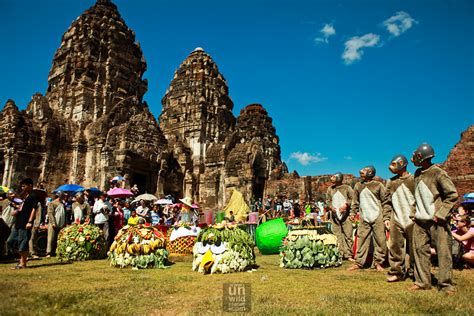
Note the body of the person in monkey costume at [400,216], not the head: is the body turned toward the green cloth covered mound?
no

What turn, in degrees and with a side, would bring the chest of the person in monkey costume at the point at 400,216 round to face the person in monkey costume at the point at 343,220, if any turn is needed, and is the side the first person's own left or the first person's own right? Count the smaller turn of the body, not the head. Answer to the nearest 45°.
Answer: approximately 90° to the first person's own right

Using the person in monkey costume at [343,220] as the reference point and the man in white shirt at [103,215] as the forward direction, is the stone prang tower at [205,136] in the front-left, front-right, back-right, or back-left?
front-right

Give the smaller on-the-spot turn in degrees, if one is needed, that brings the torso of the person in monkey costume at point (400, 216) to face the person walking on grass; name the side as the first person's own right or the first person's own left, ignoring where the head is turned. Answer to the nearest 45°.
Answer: approximately 45° to the first person's own right

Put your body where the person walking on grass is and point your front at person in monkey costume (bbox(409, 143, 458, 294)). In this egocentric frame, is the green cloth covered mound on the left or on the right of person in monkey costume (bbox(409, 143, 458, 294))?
left

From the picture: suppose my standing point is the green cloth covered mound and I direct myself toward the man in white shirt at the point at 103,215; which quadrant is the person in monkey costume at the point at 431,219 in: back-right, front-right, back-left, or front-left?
back-left

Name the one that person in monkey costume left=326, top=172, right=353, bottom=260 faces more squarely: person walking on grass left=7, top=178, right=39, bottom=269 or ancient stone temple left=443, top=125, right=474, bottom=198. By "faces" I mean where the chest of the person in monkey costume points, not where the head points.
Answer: the person walking on grass

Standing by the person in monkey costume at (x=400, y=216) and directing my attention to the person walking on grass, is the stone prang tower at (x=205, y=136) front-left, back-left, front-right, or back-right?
front-right

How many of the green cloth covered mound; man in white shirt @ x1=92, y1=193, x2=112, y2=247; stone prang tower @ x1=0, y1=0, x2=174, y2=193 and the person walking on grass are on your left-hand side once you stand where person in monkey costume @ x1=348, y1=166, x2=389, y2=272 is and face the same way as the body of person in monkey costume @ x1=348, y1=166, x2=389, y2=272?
0

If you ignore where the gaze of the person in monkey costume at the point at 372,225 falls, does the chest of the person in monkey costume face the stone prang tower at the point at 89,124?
no

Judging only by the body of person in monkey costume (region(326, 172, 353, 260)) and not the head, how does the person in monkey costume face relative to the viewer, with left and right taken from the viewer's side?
facing the viewer

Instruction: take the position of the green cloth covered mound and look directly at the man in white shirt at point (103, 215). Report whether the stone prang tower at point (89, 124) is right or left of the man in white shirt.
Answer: right

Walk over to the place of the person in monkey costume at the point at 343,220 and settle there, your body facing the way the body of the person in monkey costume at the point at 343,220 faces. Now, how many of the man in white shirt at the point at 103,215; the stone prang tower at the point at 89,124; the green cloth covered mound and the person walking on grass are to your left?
0

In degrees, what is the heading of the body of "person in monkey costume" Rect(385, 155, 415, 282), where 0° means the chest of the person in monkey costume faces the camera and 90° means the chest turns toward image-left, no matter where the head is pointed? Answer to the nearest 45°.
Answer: approximately 45°

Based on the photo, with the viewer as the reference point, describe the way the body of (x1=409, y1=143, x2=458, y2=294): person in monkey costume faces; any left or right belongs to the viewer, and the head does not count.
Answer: facing the viewer and to the left of the viewer

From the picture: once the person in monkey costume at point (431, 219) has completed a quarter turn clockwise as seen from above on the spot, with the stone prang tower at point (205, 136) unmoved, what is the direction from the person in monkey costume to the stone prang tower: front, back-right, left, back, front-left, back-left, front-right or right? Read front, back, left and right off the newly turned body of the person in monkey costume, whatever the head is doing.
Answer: front

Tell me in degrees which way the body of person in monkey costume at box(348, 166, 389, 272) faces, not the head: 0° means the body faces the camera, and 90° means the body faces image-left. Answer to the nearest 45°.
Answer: approximately 0°
